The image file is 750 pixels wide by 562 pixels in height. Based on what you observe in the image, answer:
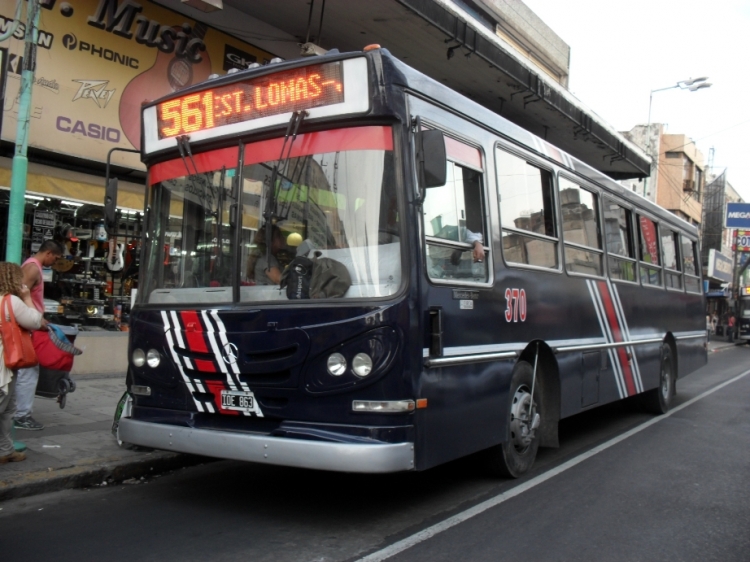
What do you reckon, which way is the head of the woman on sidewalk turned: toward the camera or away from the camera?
away from the camera

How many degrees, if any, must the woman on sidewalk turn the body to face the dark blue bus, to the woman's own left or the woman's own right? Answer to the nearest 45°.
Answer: approximately 45° to the woman's own right

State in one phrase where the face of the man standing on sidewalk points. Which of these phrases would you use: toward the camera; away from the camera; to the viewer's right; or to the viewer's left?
to the viewer's right

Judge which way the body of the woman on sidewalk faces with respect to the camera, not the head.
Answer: to the viewer's right

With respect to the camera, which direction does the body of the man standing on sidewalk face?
to the viewer's right

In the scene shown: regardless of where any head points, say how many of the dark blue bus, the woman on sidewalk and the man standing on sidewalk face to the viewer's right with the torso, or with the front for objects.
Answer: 2
